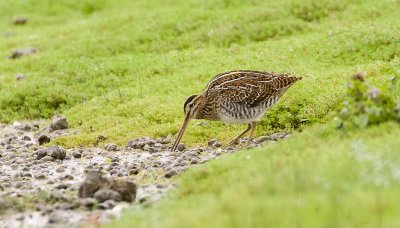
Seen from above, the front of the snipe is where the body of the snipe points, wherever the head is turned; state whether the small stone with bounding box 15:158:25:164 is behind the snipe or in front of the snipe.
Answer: in front

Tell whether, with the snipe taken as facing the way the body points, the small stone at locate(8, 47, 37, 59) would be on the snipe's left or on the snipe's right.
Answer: on the snipe's right

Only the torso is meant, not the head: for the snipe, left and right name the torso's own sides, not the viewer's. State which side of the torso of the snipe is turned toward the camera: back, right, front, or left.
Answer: left

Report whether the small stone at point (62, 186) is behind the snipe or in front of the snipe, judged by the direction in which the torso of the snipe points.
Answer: in front

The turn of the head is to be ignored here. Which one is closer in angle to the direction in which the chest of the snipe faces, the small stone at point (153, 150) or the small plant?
the small stone

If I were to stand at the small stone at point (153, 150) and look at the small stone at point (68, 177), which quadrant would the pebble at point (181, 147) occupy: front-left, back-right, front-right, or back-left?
back-left

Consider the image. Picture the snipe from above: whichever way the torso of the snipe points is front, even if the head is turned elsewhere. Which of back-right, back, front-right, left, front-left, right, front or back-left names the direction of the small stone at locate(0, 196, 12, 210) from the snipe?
front-left

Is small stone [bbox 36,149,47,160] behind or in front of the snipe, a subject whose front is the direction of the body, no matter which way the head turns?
in front

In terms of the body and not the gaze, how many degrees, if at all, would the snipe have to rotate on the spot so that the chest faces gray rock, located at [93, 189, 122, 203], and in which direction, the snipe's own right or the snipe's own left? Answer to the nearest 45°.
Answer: approximately 45° to the snipe's own left

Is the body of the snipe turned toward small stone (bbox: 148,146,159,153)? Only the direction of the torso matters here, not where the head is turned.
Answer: yes
